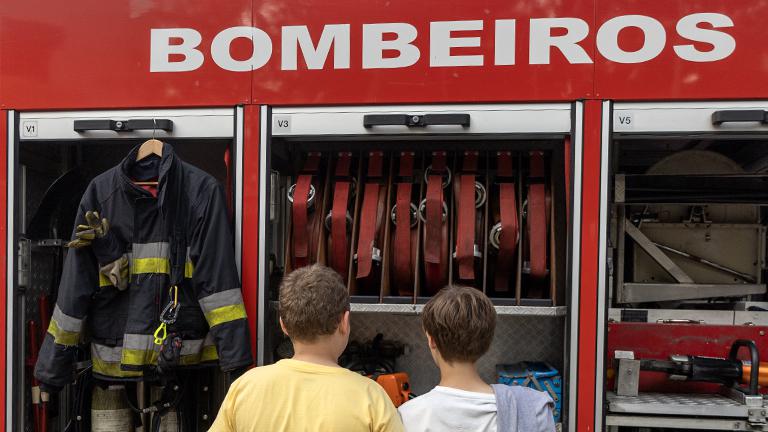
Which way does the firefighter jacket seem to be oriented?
toward the camera

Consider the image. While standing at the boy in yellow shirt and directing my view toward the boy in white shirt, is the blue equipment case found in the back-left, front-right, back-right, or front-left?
front-left

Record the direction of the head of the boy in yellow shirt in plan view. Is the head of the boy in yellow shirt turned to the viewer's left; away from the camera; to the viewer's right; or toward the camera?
away from the camera

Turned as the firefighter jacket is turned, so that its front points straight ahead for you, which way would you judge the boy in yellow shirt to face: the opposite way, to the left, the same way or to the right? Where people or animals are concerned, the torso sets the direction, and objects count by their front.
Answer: the opposite way

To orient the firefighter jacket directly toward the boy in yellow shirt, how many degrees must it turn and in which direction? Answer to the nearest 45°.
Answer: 0° — it already faces them

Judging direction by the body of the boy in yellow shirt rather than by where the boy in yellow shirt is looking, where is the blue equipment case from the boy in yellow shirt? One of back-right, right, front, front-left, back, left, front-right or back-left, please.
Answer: front-right

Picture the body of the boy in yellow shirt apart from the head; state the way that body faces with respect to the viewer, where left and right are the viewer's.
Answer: facing away from the viewer
